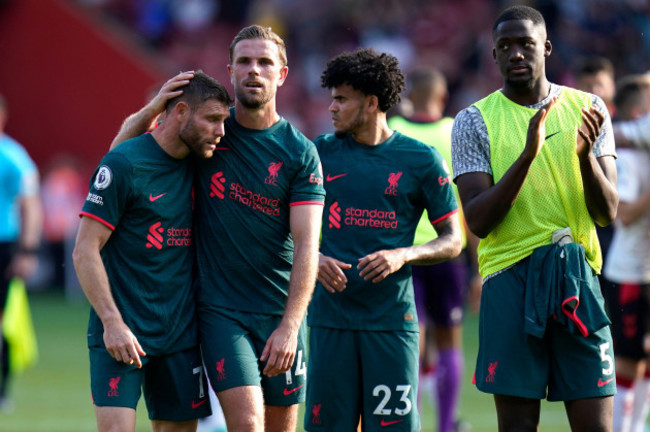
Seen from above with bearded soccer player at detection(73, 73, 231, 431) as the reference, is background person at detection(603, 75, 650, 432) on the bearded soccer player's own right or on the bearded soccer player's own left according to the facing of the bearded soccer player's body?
on the bearded soccer player's own left

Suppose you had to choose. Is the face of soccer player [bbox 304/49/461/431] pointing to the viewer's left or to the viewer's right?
to the viewer's left

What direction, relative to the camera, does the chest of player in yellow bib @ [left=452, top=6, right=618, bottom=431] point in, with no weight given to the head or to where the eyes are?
toward the camera

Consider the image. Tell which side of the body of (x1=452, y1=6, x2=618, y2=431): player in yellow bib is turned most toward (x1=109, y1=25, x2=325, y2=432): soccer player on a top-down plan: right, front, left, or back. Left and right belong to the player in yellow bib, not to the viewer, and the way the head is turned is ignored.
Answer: right

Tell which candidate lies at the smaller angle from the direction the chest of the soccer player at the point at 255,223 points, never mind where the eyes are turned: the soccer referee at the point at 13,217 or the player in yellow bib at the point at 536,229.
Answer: the player in yellow bib

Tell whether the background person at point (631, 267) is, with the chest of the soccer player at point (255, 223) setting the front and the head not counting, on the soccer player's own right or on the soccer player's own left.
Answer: on the soccer player's own left

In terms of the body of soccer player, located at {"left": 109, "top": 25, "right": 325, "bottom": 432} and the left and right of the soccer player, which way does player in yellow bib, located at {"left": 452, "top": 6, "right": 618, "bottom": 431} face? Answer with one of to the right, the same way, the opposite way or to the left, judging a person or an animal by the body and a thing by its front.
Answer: the same way

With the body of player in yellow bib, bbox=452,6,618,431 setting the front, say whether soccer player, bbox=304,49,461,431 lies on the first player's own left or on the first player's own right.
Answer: on the first player's own right

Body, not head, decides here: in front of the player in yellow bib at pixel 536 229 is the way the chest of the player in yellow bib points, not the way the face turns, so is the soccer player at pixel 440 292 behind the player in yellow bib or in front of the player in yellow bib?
behind

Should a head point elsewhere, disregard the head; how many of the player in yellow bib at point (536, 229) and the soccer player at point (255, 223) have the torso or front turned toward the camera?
2

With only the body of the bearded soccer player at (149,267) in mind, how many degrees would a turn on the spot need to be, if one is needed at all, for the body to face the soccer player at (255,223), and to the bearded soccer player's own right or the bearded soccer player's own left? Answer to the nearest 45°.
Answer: approximately 45° to the bearded soccer player's own left

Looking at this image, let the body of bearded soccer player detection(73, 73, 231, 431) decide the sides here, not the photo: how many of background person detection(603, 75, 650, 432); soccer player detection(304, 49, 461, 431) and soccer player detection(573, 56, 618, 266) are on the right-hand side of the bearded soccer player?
0

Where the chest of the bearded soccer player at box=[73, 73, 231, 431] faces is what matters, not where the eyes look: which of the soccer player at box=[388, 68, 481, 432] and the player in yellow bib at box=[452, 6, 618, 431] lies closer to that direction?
the player in yellow bib

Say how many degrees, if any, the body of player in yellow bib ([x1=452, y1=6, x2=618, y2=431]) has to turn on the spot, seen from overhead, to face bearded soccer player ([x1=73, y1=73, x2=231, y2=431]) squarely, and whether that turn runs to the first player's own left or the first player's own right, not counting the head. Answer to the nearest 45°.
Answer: approximately 90° to the first player's own right

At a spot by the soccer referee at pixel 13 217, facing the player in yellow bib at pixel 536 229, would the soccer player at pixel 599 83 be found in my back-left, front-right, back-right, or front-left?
front-left
